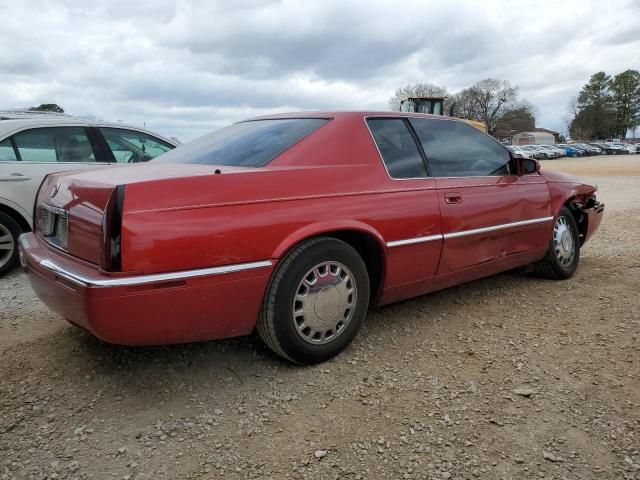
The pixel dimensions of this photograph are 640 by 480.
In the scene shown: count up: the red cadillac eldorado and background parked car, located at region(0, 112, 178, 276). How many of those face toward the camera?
0

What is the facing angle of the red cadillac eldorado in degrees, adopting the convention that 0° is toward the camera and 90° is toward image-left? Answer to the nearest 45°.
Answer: approximately 225°

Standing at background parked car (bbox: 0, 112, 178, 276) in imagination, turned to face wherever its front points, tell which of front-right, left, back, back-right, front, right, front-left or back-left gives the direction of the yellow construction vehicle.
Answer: front-left

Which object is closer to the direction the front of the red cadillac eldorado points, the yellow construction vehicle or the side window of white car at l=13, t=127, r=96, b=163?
the yellow construction vehicle

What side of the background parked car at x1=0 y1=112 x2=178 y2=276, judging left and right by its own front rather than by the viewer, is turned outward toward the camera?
right

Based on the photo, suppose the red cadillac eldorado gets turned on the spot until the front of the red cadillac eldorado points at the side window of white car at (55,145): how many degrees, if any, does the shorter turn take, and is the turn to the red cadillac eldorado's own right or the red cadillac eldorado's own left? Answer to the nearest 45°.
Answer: approximately 90° to the red cadillac eldorado's own left

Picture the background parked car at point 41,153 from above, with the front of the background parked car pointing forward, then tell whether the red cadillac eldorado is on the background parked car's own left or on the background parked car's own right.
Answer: on the background parked car's own right

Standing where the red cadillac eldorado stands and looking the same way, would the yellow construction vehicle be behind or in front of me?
in front

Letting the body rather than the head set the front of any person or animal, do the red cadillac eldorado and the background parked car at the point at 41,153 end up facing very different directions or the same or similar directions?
same or similar directions

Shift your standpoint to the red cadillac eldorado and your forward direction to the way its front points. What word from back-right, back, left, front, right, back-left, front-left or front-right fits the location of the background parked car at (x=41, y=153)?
left

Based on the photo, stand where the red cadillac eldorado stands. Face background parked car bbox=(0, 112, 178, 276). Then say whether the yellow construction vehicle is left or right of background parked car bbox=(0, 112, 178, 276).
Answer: right
